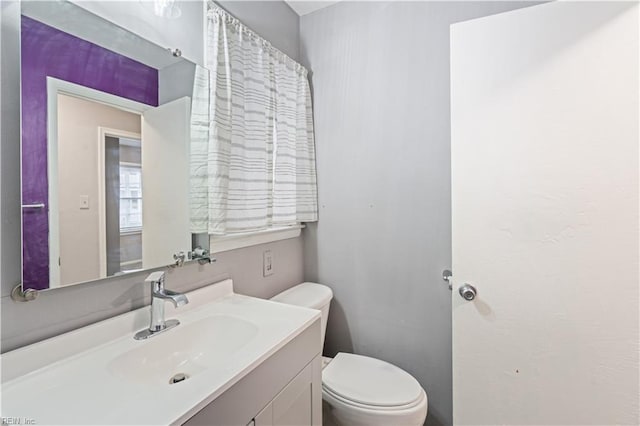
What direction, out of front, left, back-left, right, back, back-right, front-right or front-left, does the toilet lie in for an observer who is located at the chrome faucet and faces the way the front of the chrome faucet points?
front-left

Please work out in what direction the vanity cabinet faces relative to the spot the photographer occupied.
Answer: facing the viewer and to the right of the viewer

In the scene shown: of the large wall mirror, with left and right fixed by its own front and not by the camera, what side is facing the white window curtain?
left
